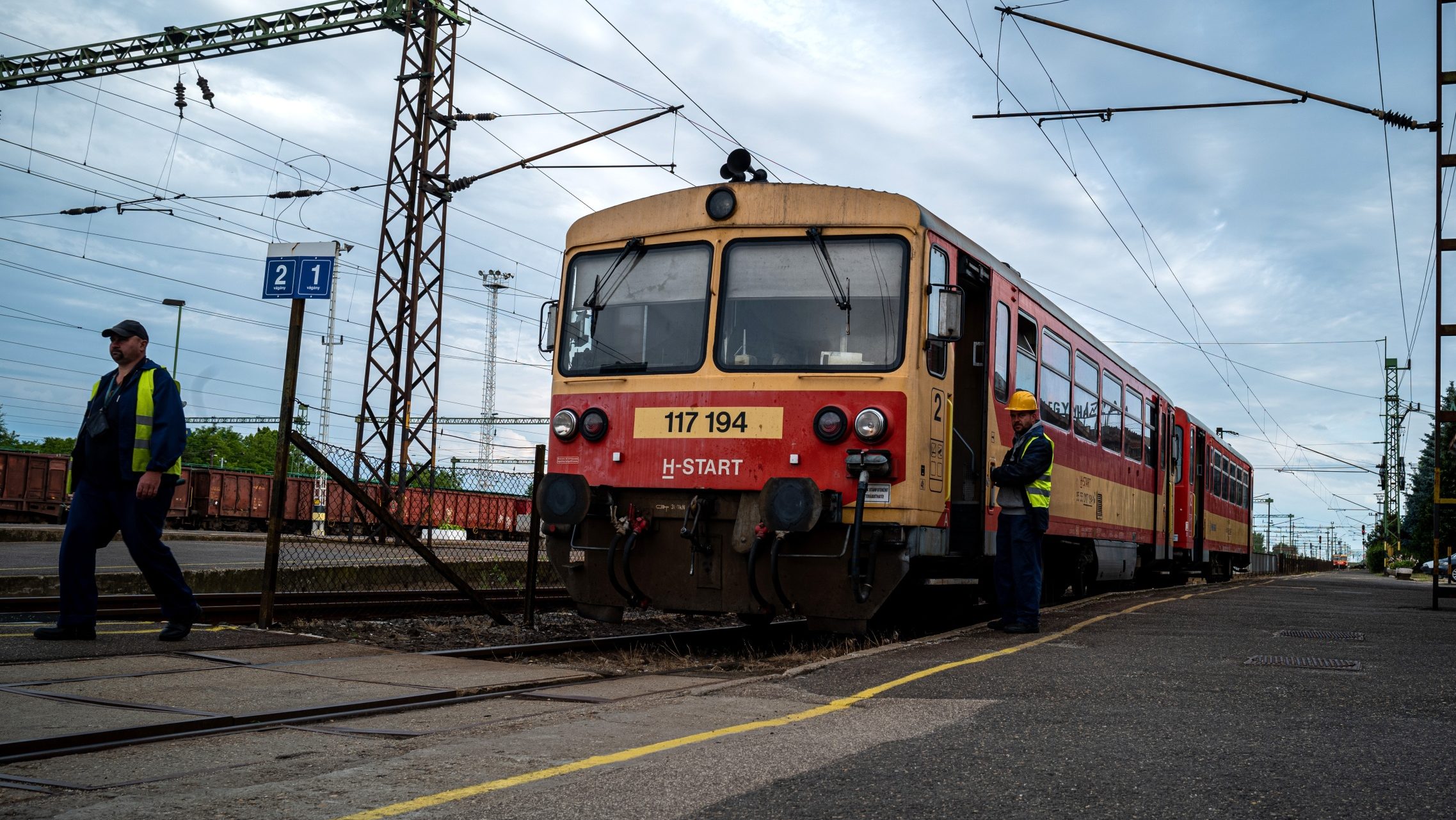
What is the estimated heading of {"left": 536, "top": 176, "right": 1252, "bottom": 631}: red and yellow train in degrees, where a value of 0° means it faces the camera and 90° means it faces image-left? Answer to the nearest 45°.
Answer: approximately 45°

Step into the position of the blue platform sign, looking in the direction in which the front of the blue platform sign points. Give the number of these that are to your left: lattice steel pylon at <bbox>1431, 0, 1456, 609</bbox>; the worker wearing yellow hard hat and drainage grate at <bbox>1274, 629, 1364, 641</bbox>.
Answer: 3

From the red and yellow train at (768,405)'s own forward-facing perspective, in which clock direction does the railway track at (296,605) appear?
The railway track is roughly at 2 o'clock from the red and yellow train.

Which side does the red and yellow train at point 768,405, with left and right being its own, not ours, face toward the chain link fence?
right

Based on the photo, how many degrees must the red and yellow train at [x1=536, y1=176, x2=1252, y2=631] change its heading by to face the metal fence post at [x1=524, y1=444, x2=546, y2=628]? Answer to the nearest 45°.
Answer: approximately 45° to its right

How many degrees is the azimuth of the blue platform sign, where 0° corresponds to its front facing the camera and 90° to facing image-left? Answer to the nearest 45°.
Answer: approximately 0°

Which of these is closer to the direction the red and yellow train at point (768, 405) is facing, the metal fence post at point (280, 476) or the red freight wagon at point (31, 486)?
the metal fence post

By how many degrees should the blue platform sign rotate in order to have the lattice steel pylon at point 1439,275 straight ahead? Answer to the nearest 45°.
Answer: approximately 90° to its left

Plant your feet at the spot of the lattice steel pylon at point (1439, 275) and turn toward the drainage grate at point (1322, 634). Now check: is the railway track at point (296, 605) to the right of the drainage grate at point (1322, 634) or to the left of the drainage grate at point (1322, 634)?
right
